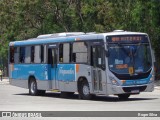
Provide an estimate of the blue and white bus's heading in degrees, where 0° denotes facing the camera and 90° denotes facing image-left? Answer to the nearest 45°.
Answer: approximately 315°
